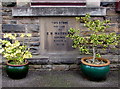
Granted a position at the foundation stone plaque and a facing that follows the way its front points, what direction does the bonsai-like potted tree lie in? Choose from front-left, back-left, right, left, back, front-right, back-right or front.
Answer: front-left

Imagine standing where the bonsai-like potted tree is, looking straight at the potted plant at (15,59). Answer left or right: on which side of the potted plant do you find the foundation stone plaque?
right

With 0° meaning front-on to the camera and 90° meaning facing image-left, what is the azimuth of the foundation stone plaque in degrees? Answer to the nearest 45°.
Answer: approximately 0°

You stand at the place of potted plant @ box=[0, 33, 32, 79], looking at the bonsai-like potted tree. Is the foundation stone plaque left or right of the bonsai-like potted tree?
left

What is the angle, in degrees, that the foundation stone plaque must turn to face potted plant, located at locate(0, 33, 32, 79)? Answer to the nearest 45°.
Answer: approximately 45° to its right
